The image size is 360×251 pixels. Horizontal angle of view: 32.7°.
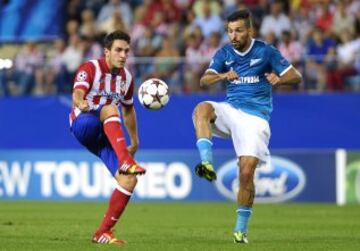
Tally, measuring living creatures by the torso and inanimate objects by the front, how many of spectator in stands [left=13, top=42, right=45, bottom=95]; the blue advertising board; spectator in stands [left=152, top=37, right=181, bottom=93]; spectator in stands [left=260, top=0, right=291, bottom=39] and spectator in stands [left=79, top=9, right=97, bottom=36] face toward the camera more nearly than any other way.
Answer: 5

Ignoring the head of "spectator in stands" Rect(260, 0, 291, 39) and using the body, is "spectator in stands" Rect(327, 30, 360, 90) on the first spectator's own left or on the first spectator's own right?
on the first spectator's own left

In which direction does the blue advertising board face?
toward the camera

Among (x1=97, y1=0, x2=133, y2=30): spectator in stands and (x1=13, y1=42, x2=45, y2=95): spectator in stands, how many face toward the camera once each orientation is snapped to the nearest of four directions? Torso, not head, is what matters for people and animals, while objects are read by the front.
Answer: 2

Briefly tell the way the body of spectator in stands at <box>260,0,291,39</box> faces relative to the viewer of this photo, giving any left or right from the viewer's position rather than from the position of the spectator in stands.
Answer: facing the viewer

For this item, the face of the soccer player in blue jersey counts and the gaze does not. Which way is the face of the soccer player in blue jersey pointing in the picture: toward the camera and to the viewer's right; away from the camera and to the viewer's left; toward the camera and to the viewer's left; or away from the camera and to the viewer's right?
toward the camera and to the viewer's left

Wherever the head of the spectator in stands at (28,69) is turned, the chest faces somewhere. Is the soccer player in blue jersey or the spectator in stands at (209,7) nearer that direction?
the soccer player in blue jersey

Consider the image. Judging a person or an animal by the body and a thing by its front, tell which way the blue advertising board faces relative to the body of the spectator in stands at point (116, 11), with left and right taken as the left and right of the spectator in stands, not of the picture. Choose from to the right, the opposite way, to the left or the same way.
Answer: the same way

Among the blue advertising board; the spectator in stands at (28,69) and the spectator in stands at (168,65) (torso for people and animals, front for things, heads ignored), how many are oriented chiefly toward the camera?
3

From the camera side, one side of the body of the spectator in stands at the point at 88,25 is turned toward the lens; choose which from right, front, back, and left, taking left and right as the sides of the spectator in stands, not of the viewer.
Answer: front

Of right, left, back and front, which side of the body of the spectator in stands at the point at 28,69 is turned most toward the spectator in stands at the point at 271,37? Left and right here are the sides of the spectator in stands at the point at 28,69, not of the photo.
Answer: left

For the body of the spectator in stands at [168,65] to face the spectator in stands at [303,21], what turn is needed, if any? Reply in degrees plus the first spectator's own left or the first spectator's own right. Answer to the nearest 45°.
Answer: approximately 90° to the first spectator's own left

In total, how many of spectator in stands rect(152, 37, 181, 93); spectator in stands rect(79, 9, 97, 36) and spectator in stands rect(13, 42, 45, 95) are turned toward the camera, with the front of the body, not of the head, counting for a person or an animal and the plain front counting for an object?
3
